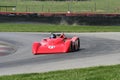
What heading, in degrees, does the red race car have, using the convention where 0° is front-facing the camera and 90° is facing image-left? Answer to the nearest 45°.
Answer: approximately 45°
